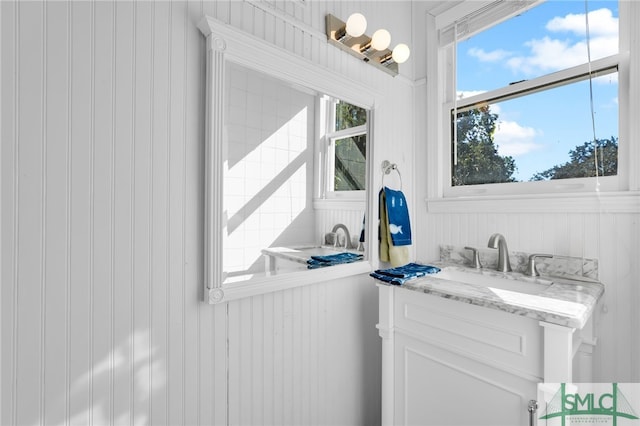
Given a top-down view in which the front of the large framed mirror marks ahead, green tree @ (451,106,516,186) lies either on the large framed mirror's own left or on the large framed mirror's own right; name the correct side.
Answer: on the large framed mirror's own left

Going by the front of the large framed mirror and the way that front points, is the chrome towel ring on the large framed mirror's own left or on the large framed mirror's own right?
on the large framed mirror's own left

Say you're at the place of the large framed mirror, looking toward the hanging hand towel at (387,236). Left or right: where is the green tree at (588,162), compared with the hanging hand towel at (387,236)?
right

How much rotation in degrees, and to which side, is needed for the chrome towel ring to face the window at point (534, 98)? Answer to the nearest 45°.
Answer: approximately 45° to its left

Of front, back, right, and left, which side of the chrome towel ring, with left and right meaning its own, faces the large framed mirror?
right
